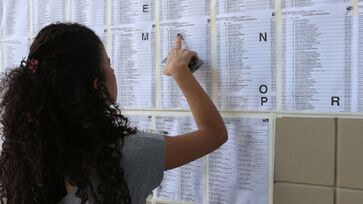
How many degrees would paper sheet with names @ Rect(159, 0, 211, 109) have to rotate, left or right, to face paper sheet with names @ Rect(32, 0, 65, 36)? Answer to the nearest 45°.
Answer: approximately 135° to its right

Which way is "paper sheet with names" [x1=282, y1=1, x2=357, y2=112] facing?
toward the camera

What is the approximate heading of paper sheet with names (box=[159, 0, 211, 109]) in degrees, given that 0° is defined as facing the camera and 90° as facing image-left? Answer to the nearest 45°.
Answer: approximately 0°

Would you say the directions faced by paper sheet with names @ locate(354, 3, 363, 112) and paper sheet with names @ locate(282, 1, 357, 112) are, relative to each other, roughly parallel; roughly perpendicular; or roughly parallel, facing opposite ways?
roughly parallel

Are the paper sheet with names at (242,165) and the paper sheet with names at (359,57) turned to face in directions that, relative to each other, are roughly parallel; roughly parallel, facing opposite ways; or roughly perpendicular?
roughly parallel

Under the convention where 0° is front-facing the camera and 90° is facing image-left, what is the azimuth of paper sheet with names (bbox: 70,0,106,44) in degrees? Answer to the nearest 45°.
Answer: approximately 0°

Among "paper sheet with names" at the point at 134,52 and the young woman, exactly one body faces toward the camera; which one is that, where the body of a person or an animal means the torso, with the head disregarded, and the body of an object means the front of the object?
the paper sheet with names

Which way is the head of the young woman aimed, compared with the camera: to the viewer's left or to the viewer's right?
to the viewer's right

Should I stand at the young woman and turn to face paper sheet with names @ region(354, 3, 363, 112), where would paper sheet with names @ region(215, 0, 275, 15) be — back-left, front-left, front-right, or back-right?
front-left

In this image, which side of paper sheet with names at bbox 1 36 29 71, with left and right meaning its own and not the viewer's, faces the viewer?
front
